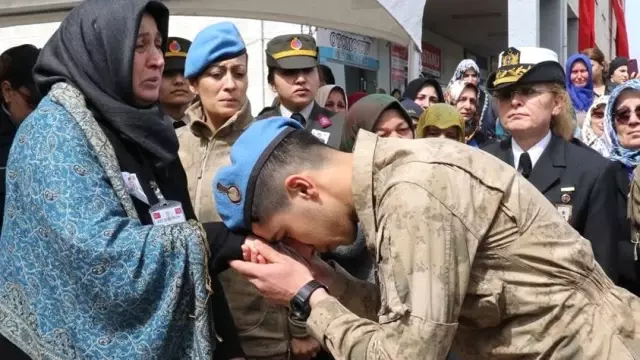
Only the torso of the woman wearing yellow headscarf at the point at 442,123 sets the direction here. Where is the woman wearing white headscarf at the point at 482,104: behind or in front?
behind

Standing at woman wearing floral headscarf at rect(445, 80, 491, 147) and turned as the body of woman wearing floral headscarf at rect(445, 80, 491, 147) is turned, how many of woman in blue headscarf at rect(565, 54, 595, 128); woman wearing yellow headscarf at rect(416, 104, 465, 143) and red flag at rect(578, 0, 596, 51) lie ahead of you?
1

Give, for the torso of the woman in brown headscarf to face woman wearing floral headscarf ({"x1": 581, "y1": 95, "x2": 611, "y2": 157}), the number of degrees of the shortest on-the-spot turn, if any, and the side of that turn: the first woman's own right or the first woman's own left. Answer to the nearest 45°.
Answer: approximately 90° to the first woman's own left

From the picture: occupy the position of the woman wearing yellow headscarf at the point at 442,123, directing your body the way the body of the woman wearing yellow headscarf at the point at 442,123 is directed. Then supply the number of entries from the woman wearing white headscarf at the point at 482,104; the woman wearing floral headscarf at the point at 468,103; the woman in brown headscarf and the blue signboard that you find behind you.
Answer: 3

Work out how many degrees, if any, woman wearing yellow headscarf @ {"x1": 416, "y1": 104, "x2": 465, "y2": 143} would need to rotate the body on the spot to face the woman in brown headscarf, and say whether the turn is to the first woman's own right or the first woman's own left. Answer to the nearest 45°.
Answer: approximately 45° to the first woman's own right

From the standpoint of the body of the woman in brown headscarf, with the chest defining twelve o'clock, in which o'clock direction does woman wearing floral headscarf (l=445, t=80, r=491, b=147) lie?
The woman wearing floral headscarf is roughly at 8 o'clock from the woman in brown headscarf.

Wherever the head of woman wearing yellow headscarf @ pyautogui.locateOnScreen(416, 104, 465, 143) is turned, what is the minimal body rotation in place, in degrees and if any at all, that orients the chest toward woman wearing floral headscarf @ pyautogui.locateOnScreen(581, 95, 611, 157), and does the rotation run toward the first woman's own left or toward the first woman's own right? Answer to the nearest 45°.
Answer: approximately 135° to the first woman's own left

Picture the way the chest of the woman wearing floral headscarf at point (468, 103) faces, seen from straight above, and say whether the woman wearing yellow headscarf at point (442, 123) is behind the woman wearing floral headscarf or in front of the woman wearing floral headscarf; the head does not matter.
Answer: in front

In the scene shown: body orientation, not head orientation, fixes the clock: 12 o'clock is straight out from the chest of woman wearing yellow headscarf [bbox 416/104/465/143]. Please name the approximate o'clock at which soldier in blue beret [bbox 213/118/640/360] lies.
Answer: The soldier in blue beret is roughly at 12 o'clock from the woman wearing yellow headscarf.

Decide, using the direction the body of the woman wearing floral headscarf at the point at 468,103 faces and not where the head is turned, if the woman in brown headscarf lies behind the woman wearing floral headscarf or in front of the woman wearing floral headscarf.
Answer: in front

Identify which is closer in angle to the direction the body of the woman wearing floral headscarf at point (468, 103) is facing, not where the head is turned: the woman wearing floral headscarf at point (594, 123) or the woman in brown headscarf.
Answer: the woman in brown headscarf

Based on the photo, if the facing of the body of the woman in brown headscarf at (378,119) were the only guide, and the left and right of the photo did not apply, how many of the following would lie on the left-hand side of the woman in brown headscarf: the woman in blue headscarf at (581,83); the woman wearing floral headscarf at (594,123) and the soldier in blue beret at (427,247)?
2

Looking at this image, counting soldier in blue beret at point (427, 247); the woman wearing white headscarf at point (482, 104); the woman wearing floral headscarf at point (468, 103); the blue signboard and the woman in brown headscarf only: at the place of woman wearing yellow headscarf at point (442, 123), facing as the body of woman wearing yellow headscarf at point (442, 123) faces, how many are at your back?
3

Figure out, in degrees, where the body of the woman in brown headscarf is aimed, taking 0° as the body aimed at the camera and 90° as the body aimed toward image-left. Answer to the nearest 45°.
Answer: approximately 315°

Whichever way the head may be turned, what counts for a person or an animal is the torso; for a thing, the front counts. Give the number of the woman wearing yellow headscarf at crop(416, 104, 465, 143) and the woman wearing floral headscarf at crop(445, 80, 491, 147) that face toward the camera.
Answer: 2
